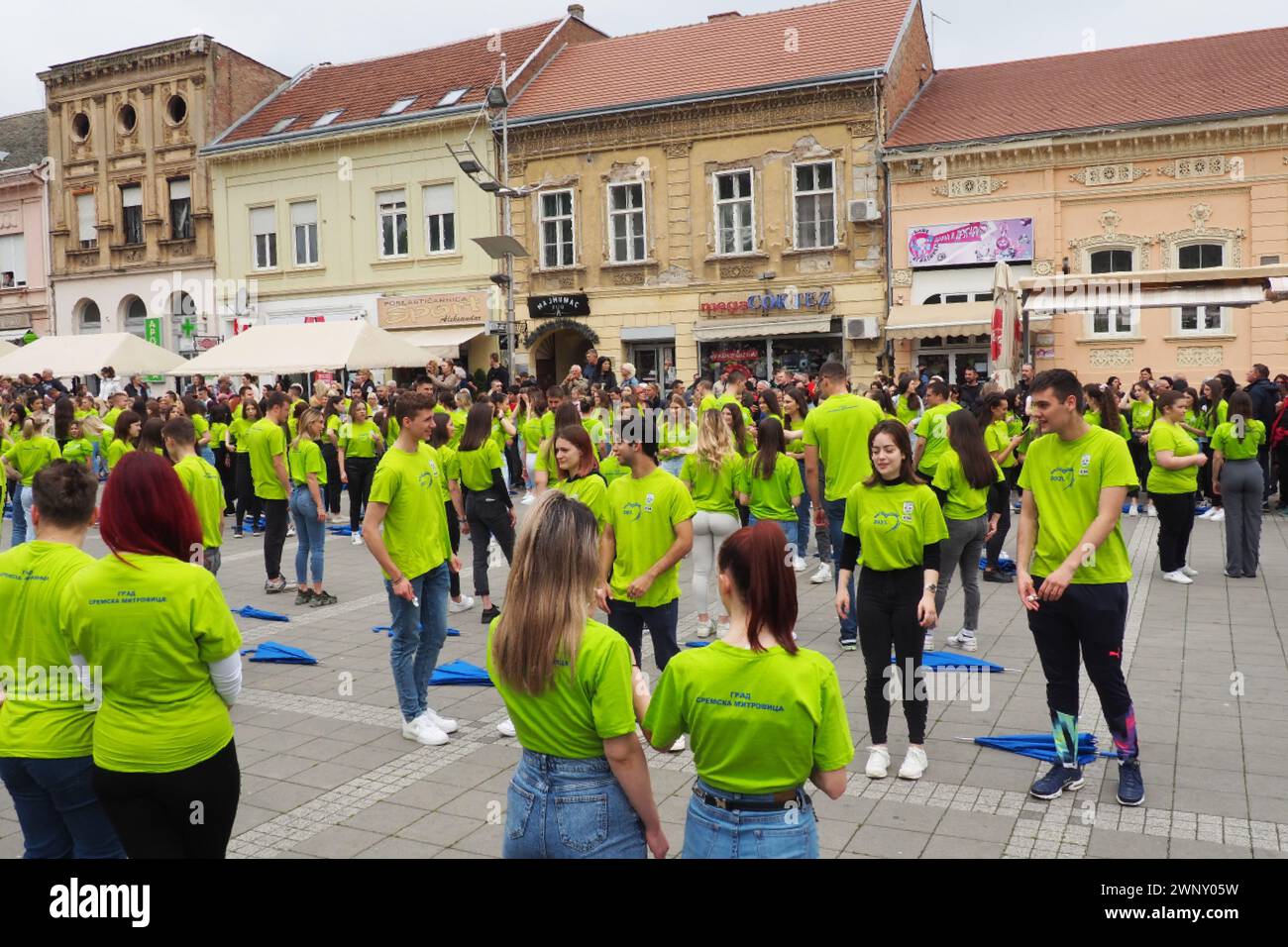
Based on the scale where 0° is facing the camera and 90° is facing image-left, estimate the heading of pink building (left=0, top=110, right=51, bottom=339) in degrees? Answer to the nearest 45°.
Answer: approximately 0°

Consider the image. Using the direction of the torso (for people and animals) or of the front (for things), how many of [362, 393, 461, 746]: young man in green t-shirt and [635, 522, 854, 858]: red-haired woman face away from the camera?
1

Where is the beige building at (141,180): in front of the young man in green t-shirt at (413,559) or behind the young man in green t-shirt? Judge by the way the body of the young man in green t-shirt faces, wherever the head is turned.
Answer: behind

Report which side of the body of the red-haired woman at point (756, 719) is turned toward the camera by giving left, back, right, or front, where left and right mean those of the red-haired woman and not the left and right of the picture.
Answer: back

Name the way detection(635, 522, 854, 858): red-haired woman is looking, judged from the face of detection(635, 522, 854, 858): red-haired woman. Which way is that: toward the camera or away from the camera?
away from the camera

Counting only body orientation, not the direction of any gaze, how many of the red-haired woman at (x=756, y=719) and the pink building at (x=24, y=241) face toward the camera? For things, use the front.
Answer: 1

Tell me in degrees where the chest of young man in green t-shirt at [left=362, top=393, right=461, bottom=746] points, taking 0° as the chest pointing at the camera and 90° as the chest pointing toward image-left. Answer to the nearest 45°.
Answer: approximately 315°

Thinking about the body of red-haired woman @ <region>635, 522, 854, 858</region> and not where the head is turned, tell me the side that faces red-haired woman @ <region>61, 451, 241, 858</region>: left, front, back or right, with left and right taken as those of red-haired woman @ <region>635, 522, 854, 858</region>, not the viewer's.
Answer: left

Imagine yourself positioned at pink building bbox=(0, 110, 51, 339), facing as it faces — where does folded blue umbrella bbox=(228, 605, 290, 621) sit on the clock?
The folded blue umbrella is roughly at 12 o'clock from the pink building.
